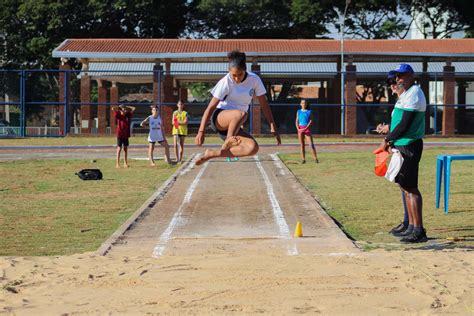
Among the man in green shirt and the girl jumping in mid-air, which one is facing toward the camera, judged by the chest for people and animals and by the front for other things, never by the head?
the girl jumping in mid-air

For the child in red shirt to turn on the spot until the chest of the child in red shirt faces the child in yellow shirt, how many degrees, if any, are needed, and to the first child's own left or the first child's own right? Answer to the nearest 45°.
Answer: approximately 135° to the first child's own left

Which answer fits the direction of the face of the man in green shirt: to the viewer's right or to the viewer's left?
to the viewer's left

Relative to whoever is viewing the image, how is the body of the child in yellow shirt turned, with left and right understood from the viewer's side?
facing the viewer

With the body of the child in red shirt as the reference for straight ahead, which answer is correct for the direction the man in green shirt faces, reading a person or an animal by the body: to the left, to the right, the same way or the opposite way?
to the right

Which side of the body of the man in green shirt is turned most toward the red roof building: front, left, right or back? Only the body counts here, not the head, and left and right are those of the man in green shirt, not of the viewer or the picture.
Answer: right

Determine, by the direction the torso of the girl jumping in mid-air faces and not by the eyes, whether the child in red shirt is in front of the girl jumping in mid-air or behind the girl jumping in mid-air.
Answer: behind

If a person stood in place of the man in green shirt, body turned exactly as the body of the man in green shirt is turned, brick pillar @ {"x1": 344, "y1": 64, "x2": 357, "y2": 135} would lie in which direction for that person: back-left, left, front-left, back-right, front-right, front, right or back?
right

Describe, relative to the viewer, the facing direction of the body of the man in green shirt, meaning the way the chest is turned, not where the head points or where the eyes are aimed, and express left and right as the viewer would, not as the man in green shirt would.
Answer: facing to the left of the viewer

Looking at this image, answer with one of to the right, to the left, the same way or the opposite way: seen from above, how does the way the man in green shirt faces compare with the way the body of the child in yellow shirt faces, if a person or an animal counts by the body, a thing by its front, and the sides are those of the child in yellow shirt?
to the right

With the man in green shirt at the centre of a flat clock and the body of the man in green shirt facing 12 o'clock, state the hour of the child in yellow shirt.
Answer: The child in yellow shirt is roughly at 2 o'clock from the man in green shirt.

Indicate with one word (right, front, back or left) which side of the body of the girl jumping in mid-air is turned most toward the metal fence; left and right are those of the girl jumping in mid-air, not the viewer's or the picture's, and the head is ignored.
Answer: back

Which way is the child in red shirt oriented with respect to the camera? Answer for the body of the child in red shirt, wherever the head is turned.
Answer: toward the camera
